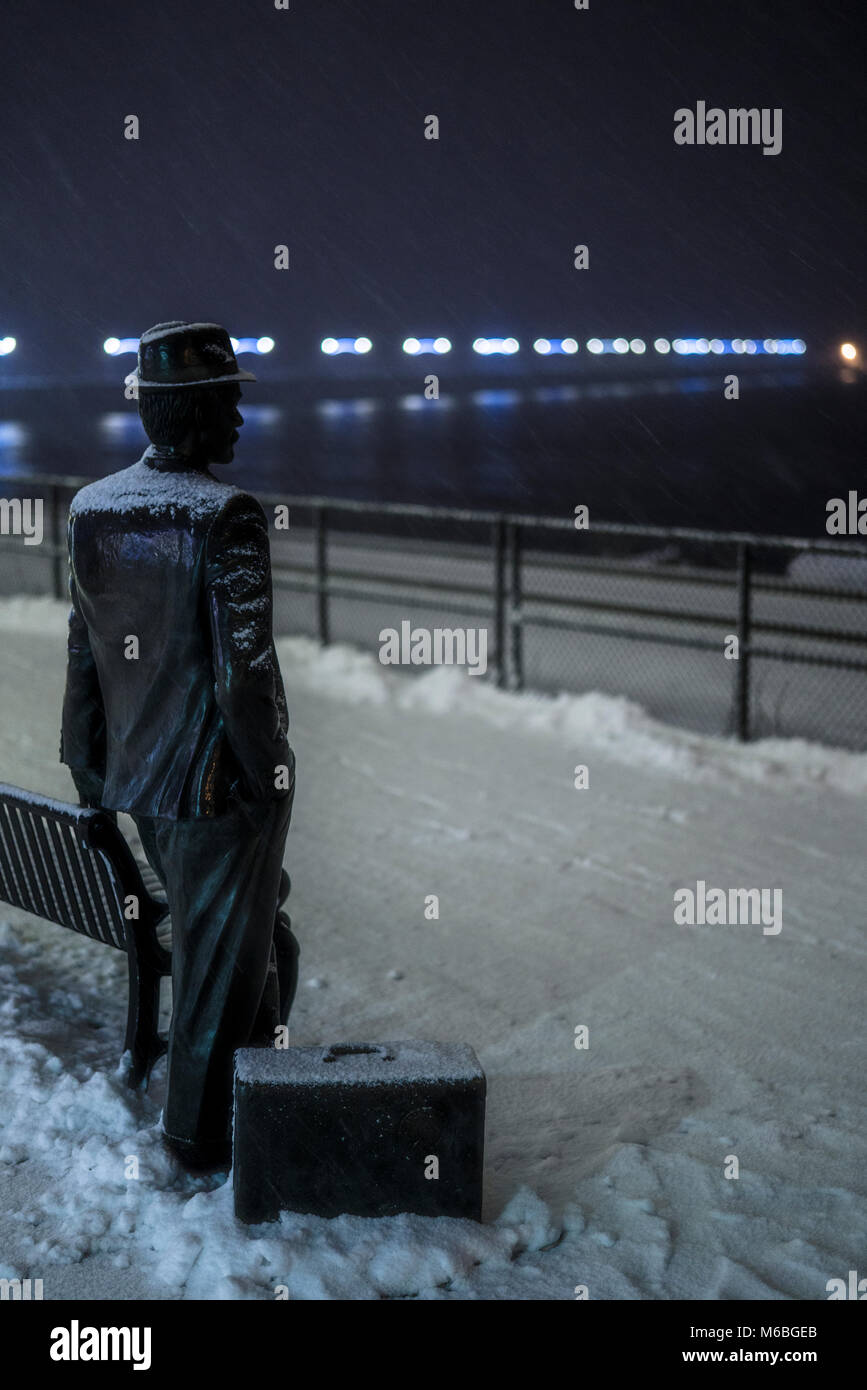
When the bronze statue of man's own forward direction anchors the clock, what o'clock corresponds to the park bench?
The park bench is roughly at 10 o'clock from the bronze statue of man.

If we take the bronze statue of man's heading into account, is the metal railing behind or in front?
in front

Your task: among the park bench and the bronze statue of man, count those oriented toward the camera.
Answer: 0

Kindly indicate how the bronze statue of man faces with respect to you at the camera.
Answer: facing away from the viewer and to the right of the viewer

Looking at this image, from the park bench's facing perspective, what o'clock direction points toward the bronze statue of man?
The bronze statue of man is roughly at 4 o'clock from the park bench.

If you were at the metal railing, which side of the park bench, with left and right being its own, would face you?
front

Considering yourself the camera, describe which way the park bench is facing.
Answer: facing away from the viewer and to the right of the viewer

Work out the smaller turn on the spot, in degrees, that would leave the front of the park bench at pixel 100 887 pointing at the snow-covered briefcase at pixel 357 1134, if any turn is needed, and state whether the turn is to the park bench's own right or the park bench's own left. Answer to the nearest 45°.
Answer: approximately 90° to the park bench's own right
